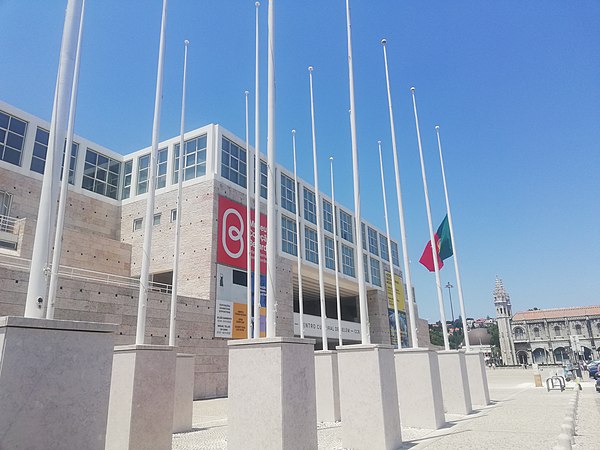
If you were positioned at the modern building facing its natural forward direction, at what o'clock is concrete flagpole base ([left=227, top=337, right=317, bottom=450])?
The concrete flagpole base is roughly at 1 o'clock from the modern building.

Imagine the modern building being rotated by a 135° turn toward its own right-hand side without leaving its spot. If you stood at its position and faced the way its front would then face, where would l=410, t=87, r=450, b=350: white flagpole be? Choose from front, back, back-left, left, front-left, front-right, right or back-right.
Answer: back-left

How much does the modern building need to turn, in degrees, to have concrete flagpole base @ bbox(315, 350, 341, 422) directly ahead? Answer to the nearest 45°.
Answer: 0° — it already faces it

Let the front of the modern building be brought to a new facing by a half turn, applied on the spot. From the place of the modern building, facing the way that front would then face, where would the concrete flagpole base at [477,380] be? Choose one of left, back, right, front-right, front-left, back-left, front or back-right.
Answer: back

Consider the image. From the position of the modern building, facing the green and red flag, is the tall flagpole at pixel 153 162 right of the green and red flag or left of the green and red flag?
right

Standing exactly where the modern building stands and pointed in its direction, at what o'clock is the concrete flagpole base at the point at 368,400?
The concrete flagpole base is roughly at 1 o'clock from the modern building.

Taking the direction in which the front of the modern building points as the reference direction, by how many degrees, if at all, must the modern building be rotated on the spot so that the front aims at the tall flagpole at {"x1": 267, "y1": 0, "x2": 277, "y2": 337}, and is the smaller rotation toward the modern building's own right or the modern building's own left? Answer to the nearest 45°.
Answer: approximately 45° to the modern building's own right

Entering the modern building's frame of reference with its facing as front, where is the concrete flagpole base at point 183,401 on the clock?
The concrete flagpole base is roughly at 1 o'clock from the modern building.

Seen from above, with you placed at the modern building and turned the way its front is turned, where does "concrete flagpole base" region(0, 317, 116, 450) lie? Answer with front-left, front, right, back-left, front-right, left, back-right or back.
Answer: front-right

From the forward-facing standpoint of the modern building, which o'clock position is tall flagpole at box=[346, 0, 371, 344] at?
The tall flagpole is roughly at 1 o'clock from the modern building.

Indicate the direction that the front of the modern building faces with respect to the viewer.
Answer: facing the viewer and to the right of the viewer

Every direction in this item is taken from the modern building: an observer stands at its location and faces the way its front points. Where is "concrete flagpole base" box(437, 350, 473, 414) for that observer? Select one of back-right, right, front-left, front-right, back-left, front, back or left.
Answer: front
